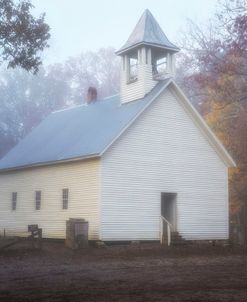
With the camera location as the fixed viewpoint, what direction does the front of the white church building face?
facing the viewer and to the right of the viewer
